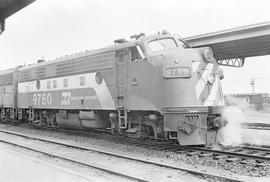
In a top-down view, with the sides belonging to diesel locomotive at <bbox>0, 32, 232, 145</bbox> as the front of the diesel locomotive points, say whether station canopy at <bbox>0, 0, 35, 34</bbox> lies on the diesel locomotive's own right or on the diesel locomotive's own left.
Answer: on the diesel locomotive's own right

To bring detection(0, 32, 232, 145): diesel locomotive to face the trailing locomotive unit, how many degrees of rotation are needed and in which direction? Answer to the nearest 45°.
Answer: approximately 180°

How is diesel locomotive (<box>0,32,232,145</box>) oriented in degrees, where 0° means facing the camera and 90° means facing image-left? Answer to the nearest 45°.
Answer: approximately 315°

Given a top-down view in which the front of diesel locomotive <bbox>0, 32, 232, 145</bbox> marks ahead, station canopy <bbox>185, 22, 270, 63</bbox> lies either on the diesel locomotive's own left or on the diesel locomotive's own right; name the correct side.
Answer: on the diesel locomotive's own left
